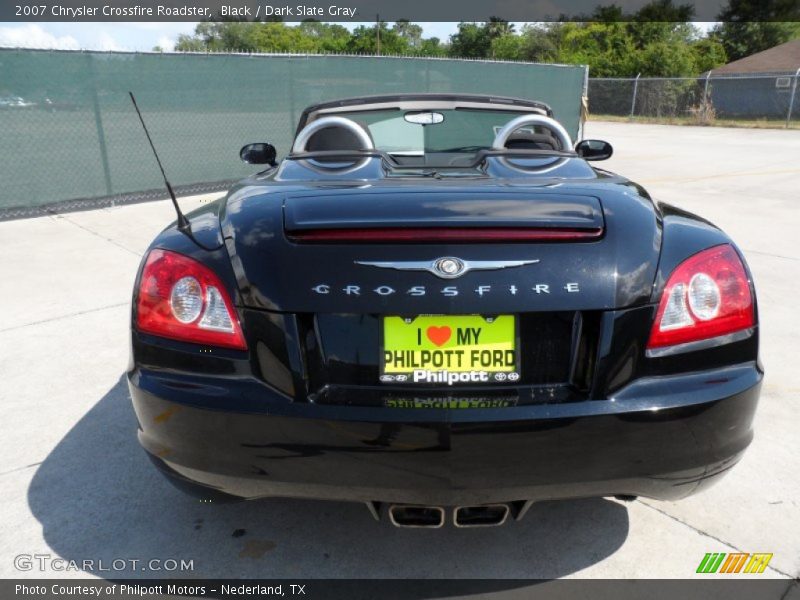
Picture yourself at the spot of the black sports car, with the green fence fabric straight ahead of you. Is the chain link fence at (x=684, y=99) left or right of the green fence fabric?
right

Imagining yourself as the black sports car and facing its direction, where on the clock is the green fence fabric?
The green fence fabric is roughly at 11 o'clock from the black sports car.

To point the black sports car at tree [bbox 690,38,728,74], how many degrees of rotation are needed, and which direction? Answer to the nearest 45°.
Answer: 0° — it already faces it

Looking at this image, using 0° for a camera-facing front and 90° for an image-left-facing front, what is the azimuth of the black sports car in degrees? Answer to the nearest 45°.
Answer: approximately 180°

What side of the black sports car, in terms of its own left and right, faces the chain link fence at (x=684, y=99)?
front

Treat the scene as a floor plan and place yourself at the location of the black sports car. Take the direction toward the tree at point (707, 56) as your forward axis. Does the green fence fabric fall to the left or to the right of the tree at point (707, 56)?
left
